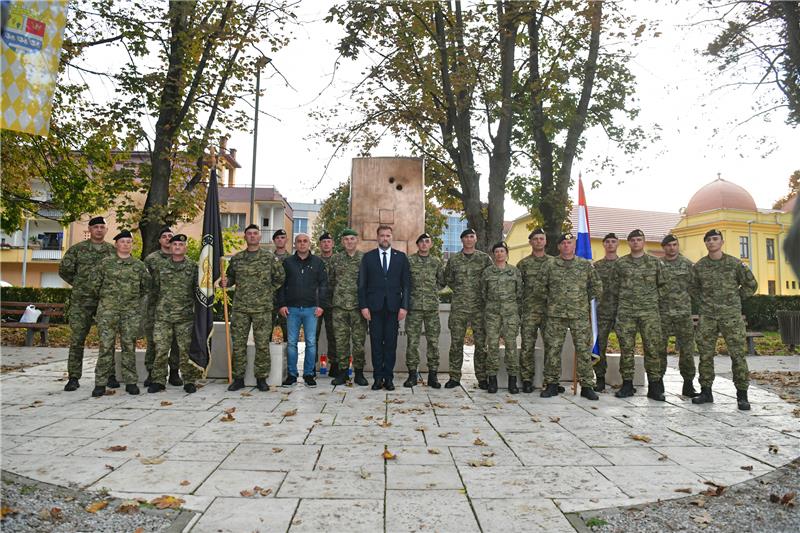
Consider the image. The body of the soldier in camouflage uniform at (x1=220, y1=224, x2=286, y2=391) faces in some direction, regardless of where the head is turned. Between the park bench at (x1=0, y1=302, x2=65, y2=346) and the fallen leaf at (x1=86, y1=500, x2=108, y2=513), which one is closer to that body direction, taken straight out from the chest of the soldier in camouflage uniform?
the fallen leaf

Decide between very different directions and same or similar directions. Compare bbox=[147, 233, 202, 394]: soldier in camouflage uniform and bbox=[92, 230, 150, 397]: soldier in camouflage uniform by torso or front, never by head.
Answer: same or similar directions

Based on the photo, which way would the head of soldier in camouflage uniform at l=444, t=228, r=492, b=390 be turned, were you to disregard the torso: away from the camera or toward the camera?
toward the camera

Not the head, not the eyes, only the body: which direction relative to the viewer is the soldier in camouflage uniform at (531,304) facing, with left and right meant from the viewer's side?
facing the viewer

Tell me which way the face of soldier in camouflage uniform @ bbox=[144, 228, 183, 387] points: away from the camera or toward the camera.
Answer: toward the camera

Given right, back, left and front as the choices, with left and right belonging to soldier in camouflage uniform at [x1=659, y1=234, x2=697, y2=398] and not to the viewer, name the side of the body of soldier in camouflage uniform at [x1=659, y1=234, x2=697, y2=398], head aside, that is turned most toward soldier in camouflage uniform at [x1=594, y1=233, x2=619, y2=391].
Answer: right

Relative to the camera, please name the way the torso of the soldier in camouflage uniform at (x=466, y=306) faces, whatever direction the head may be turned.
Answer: toward the camera

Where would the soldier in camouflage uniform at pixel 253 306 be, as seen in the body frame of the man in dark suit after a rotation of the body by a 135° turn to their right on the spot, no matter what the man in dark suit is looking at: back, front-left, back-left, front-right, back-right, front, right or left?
front-left

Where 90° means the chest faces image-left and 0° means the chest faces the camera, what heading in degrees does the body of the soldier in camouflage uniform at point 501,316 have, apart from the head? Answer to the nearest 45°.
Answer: approximately 0°

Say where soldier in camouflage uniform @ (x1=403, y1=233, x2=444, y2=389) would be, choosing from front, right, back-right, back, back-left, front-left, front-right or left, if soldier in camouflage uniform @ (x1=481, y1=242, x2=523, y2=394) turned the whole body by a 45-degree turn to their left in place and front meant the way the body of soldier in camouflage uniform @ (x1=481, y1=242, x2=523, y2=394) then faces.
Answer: back-right

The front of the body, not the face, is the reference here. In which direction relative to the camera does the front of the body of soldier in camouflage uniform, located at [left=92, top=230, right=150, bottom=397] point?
toward the camera

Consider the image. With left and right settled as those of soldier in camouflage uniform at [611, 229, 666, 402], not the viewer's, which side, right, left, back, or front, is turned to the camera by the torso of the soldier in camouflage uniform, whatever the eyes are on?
front

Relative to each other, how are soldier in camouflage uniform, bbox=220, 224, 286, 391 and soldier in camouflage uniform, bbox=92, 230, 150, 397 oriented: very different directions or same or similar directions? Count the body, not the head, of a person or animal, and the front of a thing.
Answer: same or similar directions
